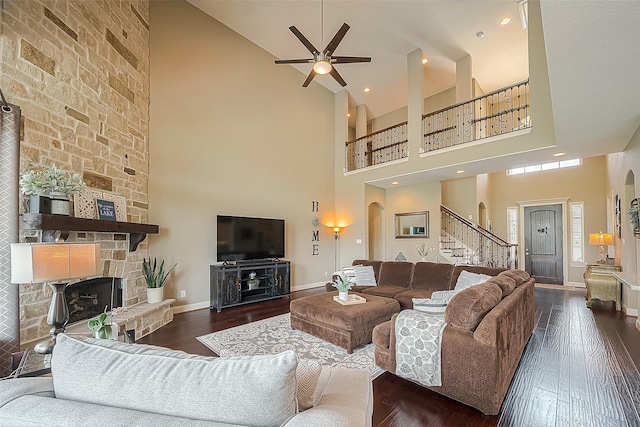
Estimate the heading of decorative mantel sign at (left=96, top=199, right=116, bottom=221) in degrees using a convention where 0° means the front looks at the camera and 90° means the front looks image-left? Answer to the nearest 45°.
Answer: approximately 315°

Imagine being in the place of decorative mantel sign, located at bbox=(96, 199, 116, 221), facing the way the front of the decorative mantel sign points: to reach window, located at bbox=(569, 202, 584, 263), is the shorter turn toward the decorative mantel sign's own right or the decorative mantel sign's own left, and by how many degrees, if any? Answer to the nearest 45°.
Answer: approximately 45° to the decorative mantel sign's own left

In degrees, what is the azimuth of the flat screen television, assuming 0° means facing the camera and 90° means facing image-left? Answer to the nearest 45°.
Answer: approximately 315°

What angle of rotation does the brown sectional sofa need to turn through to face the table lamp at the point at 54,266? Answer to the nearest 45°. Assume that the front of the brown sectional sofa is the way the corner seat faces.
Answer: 0° — it already faces it

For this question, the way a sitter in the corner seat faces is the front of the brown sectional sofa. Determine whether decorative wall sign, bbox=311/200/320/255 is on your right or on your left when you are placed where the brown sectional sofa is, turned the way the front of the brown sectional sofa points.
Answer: on your right

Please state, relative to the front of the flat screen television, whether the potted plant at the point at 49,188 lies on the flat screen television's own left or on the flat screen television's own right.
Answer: on the flat screen television's own right
